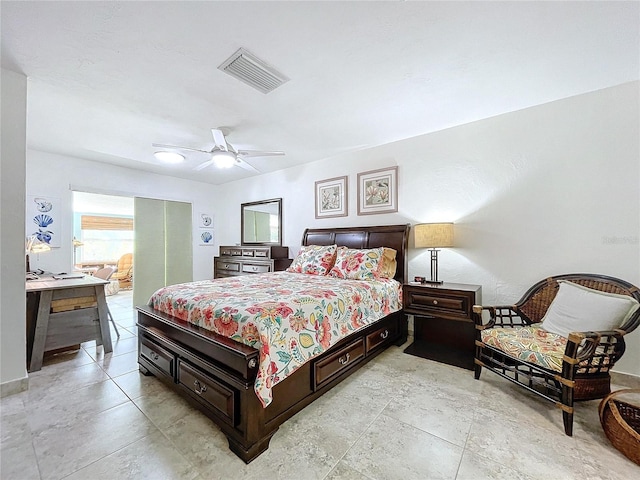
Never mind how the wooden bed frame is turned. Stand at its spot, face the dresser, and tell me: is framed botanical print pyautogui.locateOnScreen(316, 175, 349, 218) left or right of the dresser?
right

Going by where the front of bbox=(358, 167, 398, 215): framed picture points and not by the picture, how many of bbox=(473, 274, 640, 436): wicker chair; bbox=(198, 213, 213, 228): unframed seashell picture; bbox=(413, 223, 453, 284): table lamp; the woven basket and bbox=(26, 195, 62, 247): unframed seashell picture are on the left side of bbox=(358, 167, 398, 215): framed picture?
3

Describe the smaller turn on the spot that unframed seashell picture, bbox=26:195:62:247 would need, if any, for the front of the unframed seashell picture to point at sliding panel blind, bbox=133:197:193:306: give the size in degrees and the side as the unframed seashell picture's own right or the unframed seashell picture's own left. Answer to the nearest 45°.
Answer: approximately 90° to the unframed seashell picture's own left

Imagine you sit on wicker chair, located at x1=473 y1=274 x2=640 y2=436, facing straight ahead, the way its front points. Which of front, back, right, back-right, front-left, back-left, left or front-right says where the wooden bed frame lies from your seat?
front

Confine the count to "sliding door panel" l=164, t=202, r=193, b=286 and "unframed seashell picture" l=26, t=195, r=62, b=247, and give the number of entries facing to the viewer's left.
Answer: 0

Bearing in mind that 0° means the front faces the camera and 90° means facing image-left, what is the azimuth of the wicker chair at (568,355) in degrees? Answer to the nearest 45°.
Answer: approximately 45°

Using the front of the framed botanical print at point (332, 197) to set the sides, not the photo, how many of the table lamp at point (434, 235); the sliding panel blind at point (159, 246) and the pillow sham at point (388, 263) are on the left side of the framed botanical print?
2

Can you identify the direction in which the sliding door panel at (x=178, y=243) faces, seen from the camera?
facing the viewer and to the right of the viewer

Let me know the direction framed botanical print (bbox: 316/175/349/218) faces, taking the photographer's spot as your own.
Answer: facing the viewer and to the left of the viewer

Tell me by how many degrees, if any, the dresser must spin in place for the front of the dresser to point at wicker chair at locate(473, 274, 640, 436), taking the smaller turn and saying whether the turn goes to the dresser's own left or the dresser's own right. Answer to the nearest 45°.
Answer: approximately 90° to the dresser's own left

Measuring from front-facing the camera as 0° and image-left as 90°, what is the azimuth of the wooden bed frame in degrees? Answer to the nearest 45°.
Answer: approximately 45°

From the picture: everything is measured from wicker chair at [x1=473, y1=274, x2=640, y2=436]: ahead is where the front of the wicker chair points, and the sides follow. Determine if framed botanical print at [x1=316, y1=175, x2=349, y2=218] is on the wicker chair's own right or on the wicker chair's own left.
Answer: on the wicker chair's own right

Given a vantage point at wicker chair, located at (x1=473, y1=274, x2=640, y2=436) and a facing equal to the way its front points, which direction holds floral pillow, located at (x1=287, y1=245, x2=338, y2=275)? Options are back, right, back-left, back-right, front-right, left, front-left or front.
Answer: front-right

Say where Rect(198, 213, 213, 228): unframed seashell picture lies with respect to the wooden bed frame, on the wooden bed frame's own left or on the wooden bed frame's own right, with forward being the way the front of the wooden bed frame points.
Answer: on the wooden bed frame's own right

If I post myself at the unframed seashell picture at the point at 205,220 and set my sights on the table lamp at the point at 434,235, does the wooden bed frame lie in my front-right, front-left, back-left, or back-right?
front-right

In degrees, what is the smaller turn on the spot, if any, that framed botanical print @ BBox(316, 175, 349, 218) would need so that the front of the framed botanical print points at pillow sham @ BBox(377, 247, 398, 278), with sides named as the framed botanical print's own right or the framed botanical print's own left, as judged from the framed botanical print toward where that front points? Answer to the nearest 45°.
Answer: approximately 90° to the framed botanical print's own left
